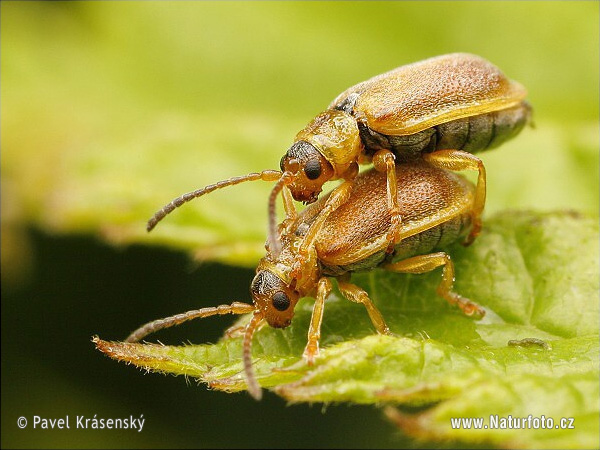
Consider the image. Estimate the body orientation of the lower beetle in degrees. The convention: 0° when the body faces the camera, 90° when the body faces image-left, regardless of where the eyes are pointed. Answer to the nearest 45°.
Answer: approximately 45°
